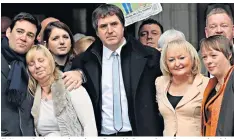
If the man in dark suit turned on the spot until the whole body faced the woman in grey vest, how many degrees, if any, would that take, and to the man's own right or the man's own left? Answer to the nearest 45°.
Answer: approximately 90° to the man's own right

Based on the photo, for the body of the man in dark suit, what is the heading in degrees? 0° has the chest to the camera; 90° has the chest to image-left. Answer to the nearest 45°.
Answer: approximately 0°

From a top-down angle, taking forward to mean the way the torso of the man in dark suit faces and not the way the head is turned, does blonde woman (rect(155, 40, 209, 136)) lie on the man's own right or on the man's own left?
on the man's own left

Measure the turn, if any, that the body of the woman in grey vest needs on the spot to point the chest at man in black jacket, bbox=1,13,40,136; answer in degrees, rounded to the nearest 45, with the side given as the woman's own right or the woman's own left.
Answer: approximately 90° to the woman's own right

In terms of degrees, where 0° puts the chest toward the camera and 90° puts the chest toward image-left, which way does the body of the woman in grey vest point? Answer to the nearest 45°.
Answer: approximately 45°

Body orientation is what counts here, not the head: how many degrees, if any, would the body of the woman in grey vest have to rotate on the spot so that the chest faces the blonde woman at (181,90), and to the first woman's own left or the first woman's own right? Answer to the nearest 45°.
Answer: approximately 135° to the first woman's own left

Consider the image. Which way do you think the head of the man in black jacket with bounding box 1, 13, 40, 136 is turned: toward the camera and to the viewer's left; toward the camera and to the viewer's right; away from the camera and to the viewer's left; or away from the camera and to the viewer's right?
toward the camera and to the viewer's right
